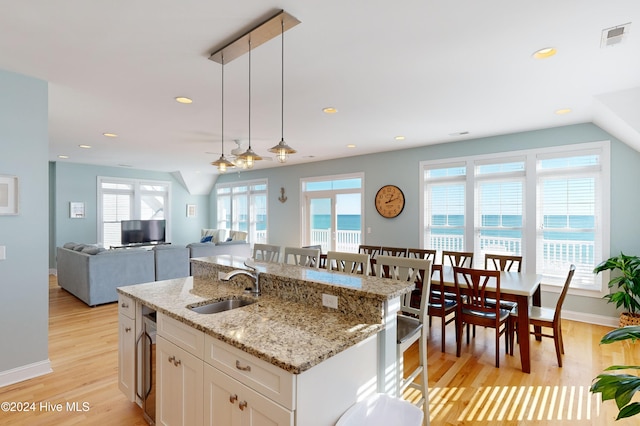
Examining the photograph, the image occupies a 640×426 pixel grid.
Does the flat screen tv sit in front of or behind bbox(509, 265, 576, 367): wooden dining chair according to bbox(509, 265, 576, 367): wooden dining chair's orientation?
in front

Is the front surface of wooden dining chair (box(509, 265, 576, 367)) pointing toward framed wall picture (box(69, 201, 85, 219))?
yes

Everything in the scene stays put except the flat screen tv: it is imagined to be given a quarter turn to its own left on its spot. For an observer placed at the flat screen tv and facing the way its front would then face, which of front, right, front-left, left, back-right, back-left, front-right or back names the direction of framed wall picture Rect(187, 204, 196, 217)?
front-left

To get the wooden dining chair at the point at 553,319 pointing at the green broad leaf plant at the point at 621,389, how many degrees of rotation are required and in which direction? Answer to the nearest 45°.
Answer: approximately 90° to its left

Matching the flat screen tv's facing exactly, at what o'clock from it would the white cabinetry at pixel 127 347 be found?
The white cabinetry is roughly at 12 o'clock from the flat screen tv.

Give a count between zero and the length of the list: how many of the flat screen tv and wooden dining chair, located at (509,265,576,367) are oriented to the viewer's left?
1

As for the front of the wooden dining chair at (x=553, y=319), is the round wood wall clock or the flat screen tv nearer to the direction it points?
the flat screen tv

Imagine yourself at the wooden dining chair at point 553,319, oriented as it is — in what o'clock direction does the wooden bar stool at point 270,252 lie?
the wooden bar stool at point 270,252 is roughly at 11 o'clock from the wooden dining chair at point 553,319.

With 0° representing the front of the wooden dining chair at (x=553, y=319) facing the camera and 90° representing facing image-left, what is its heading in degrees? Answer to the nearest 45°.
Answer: approximately 90°

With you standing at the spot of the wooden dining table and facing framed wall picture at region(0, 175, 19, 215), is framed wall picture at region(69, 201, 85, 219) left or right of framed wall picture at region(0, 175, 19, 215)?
right

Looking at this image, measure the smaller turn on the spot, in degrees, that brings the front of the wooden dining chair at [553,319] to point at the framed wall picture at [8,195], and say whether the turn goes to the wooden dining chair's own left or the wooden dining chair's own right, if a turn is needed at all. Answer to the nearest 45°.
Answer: approximately 45° to the wooden dining chair's own left
